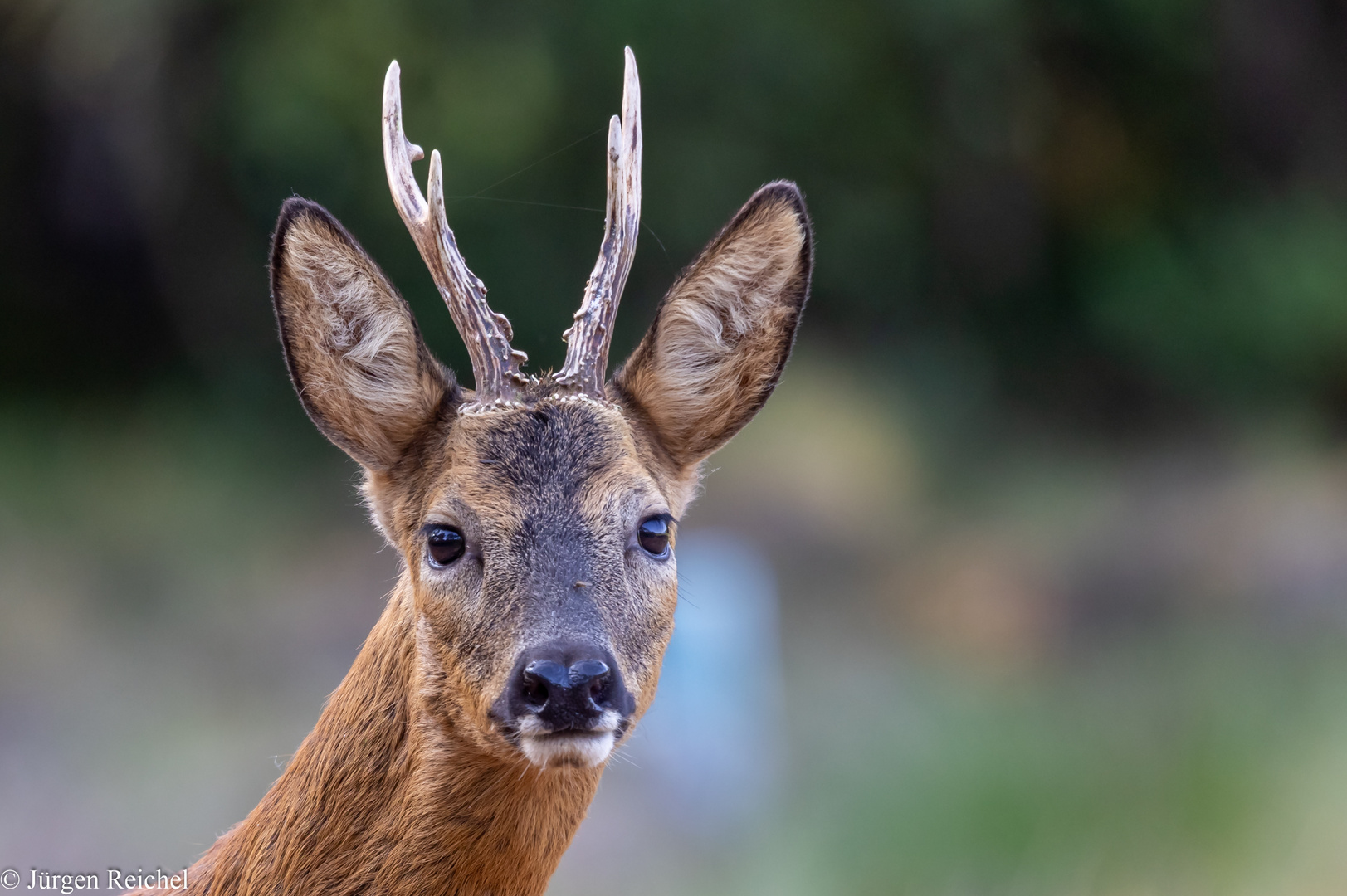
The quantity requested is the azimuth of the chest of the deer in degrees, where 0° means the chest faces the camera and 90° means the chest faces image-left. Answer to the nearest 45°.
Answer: approximately 315°
